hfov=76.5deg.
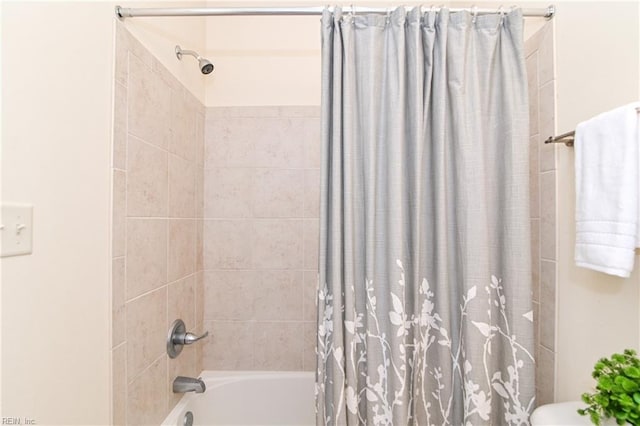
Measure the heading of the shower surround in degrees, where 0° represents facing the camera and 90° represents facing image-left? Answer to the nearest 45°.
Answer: approximately 0°

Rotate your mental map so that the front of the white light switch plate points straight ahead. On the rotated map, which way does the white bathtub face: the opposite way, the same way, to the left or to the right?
to the right

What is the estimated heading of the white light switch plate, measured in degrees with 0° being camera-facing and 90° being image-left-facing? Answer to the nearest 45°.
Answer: approximately 315°

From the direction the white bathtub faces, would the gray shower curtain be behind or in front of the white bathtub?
in front

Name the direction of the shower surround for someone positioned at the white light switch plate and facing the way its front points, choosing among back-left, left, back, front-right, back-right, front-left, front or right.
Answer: left

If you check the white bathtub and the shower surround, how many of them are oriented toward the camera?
2

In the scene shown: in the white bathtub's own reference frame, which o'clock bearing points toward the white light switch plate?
The white light switch plate is roughly at 1 o'clock from the white bathtub.

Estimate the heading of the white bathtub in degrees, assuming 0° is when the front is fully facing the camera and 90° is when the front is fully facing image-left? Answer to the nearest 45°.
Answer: approximately 0°
